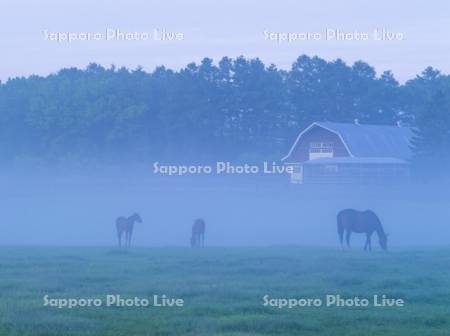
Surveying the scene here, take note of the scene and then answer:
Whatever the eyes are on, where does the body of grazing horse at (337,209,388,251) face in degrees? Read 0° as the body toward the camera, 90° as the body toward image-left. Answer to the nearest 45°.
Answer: approximately 270°
